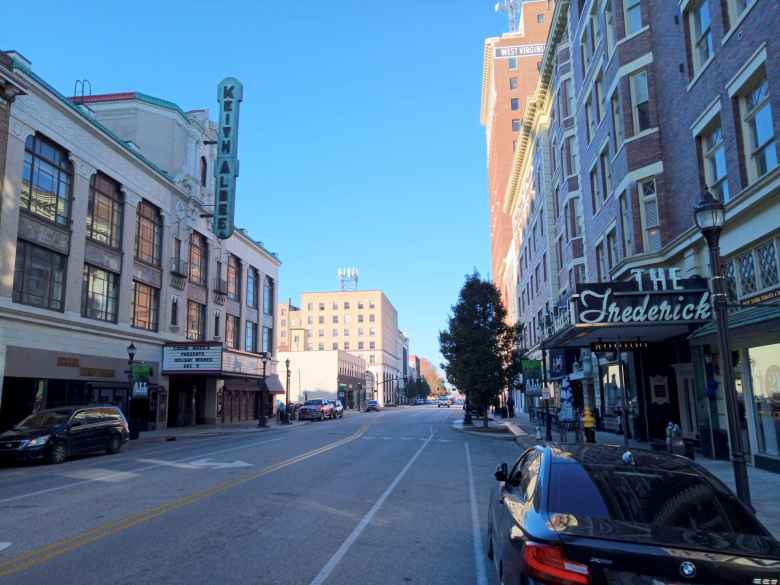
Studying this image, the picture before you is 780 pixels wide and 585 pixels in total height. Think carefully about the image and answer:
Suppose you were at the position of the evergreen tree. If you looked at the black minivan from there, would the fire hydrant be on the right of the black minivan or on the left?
left

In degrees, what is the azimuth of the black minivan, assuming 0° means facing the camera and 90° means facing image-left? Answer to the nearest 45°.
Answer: approximately 45°

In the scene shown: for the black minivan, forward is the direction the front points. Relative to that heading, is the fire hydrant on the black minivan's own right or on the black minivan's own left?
on the black minivan's own left

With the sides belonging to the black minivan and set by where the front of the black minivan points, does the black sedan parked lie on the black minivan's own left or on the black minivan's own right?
on the black minivan's own left

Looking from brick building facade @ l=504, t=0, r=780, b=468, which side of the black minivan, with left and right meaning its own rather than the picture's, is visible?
left

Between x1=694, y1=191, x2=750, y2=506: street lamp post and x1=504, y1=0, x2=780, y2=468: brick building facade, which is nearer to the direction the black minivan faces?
the street lamp post

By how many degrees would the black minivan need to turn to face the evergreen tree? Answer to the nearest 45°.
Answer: approximately 135° to its left

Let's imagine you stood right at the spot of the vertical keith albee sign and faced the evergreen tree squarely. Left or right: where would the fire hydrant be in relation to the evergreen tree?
right
